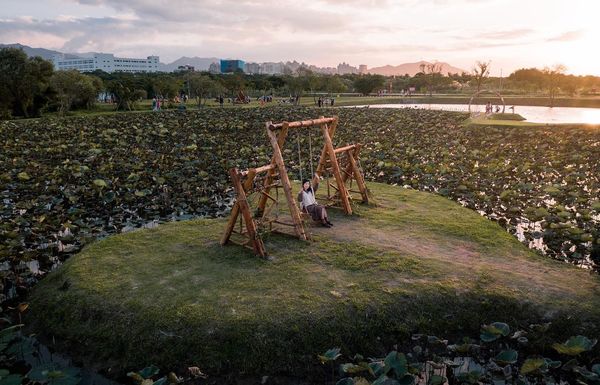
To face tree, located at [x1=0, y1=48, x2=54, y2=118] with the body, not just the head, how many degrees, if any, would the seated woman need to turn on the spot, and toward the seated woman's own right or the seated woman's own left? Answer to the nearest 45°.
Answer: approximately 180°

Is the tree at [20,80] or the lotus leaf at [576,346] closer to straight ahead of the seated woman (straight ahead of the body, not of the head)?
the lotus leaf

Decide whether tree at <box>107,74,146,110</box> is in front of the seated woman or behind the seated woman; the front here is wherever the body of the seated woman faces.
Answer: behind

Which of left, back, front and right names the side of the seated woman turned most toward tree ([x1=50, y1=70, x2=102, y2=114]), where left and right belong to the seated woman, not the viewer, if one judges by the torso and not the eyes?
back

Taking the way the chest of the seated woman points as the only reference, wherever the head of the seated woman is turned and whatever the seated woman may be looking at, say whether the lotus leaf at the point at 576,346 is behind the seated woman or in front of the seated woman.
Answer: in front

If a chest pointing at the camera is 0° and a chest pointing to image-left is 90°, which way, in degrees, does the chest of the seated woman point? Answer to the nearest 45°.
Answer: approximately 315°
